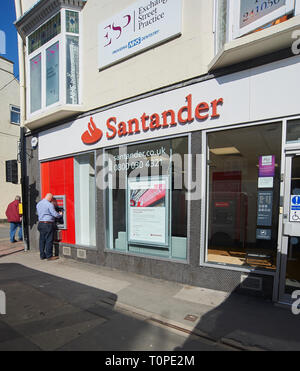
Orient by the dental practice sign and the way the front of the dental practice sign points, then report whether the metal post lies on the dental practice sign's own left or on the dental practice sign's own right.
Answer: on the dental practice sign's own right

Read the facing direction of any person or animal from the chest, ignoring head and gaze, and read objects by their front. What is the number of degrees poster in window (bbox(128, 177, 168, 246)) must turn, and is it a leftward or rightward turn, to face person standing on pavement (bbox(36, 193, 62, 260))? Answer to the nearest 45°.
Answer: approximately 90° to its right

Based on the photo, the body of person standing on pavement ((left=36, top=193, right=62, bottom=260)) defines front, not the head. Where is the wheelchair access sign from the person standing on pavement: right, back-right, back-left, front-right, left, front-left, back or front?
right

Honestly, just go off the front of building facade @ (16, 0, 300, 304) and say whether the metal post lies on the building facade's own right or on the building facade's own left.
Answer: on the building facade's own right

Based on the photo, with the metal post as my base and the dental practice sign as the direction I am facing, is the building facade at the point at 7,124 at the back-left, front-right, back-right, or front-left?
back-left

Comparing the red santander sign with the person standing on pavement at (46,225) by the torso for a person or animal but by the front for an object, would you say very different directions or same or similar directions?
very different directions

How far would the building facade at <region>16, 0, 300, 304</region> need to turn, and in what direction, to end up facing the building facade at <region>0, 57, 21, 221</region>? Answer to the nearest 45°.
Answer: approximately 90° to its right
